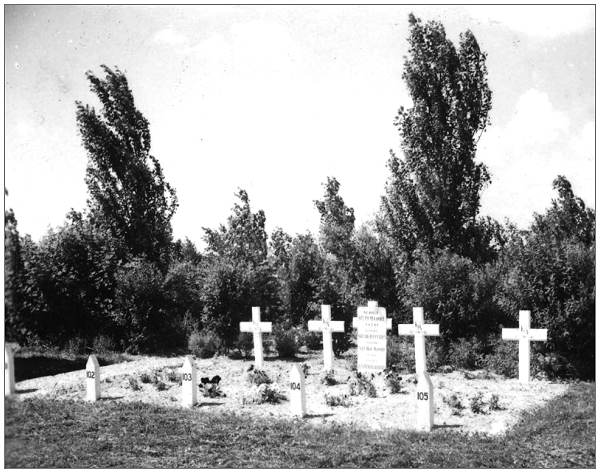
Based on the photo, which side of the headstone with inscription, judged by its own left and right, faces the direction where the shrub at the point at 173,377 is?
right

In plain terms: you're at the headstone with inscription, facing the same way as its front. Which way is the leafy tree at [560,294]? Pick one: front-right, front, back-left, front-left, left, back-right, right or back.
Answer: left

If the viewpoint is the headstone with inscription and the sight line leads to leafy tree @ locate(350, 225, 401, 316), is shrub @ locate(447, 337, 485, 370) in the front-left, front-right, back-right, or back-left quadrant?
front-right

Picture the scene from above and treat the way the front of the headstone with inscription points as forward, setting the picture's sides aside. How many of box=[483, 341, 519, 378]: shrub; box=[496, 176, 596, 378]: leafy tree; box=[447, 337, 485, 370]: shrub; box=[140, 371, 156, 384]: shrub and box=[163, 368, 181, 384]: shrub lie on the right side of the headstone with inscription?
2

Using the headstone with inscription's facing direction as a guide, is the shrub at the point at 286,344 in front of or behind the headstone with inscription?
behind

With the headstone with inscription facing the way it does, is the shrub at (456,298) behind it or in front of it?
behind

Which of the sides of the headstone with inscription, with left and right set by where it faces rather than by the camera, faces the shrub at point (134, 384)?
right

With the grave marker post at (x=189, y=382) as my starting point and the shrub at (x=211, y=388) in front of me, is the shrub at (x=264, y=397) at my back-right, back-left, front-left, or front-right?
front-right

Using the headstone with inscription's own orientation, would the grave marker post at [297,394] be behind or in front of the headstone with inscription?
in front

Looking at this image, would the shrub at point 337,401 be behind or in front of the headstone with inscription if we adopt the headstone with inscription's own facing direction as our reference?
in front

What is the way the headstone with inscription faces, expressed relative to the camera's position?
facing the viewer
